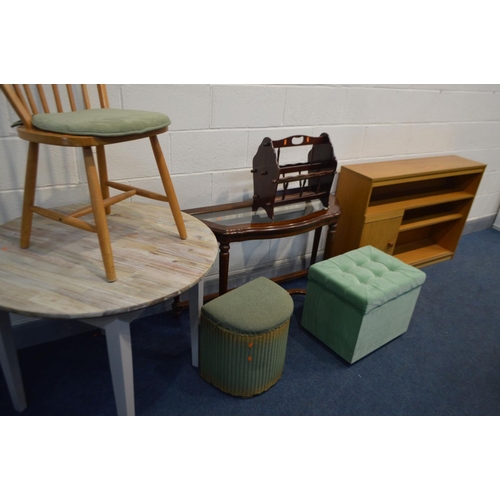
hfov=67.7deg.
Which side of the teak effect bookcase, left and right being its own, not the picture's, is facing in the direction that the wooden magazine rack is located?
right

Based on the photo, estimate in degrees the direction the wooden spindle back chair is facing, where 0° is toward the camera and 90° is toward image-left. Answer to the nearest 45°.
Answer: approximately 315°

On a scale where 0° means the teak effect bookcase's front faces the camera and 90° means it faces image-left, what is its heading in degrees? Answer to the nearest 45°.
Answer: approximately 315°

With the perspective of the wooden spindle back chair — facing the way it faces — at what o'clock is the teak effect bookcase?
The teak effect bookcase is roughly at 10 o'clock from the wooden spindle back chair.

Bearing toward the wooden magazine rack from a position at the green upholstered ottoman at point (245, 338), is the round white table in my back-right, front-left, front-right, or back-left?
back-left
